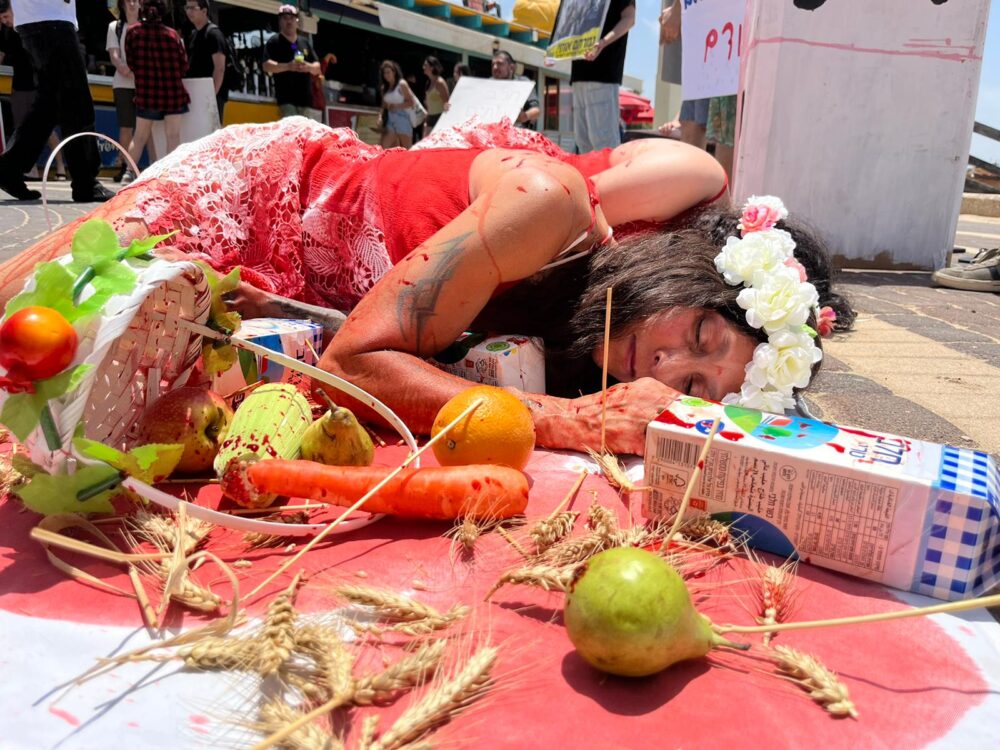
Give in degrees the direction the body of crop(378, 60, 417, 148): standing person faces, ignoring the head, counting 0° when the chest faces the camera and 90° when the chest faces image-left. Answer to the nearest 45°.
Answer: approximately 45°

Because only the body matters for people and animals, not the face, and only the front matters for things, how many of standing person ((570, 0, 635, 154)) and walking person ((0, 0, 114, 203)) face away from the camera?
0

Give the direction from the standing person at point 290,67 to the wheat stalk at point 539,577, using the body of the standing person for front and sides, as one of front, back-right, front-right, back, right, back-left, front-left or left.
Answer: front

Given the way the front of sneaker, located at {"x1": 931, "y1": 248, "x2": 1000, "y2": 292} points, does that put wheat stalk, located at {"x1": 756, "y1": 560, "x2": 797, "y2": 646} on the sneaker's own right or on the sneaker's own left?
on the sneaker's own left

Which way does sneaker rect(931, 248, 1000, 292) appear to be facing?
to the viewer's left

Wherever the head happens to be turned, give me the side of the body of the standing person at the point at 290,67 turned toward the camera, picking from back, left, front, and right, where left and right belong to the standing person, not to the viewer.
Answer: front

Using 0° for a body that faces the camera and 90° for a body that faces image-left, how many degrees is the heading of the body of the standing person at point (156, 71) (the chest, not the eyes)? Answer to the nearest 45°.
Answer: approximately 180°

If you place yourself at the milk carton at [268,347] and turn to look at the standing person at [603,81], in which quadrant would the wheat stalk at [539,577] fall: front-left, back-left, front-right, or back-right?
back-right

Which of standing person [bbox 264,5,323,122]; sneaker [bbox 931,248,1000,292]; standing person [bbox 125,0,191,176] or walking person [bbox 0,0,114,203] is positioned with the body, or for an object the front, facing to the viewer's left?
the sneaker

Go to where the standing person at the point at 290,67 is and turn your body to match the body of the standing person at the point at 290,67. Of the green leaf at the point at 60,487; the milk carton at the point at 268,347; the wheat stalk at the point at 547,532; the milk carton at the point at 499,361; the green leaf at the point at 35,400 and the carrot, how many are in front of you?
6

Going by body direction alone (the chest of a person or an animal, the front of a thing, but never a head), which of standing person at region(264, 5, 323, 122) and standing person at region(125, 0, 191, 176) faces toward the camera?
standing person at region(264, 5, 323, 122)

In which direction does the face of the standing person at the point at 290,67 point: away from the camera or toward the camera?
toward the camera

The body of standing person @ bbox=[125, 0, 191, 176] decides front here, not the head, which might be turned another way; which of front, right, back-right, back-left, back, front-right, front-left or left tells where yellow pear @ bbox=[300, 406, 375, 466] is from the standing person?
back

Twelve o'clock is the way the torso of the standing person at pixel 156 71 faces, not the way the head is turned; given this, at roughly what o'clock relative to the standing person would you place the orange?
The orange is roughly at 6 o'clock from the standing person.
